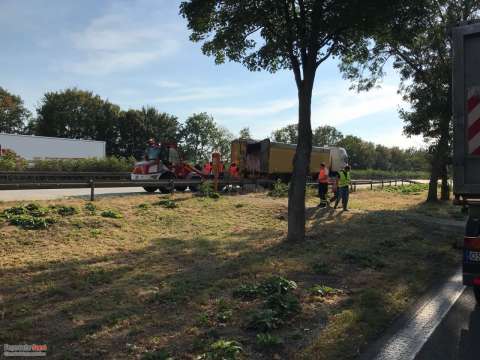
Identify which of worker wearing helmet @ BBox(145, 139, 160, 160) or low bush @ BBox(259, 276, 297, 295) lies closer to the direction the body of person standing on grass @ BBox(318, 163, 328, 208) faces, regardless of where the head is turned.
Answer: the worker wearing helmet

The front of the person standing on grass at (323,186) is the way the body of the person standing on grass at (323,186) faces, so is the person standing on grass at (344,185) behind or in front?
behind
